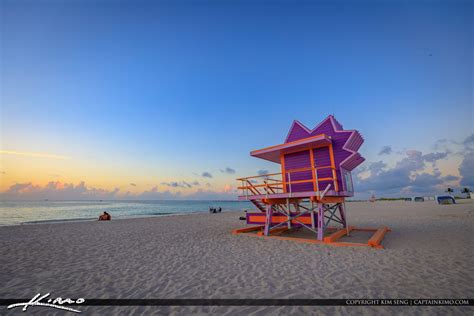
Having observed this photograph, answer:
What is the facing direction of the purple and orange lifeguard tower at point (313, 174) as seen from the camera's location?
facing the viewer and to the left of the viewer
